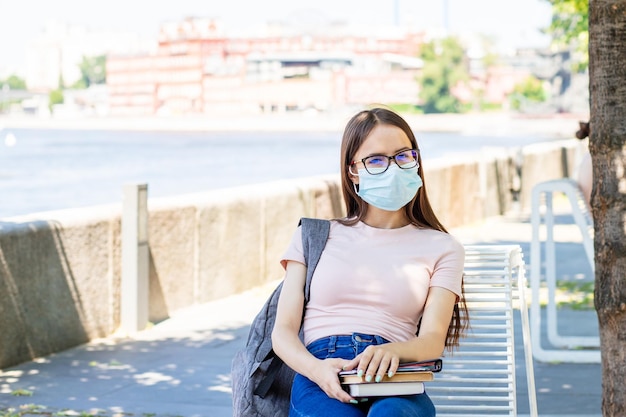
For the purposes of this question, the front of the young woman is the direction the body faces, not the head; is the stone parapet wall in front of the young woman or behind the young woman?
behind

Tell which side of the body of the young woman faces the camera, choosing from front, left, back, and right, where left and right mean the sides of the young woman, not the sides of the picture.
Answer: front

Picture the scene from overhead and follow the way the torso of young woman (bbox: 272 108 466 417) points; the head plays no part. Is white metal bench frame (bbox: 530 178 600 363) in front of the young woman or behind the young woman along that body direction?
behind

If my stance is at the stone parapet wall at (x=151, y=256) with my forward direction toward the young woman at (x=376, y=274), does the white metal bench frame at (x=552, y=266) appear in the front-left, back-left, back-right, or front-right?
front-left

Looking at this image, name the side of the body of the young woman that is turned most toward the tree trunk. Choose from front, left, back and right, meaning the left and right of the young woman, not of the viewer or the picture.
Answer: left

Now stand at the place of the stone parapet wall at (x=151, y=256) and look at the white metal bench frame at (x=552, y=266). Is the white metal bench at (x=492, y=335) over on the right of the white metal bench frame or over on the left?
right
